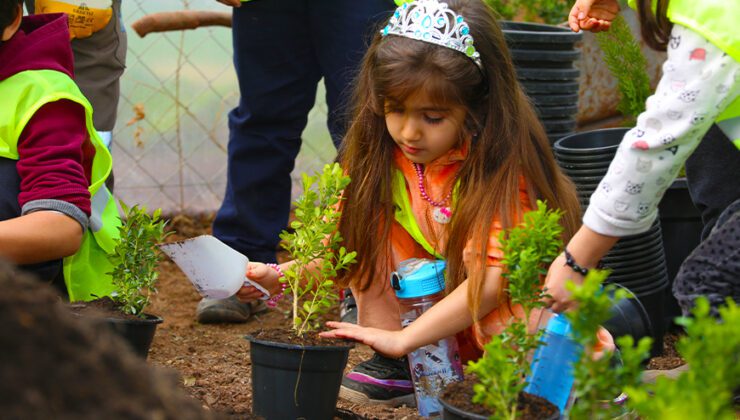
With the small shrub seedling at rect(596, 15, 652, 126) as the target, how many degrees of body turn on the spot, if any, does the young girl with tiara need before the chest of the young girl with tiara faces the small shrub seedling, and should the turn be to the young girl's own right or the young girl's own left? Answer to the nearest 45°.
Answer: approximately 180°

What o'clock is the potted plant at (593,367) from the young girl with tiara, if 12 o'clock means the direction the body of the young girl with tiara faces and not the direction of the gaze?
The potted plant is roughly at 10 o'clock from the young girl with tiara.

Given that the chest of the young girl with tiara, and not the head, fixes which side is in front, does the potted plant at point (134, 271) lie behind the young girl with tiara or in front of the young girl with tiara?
in front

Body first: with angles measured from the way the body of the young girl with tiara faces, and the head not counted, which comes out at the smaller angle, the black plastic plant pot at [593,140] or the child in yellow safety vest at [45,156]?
the child in yellow safety vest

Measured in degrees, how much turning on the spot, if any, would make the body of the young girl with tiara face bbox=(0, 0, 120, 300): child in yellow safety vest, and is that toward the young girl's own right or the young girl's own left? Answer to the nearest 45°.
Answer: approximately 45° to the young girl's own right

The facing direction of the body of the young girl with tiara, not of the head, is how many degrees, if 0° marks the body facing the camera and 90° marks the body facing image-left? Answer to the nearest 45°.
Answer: approximately 45°

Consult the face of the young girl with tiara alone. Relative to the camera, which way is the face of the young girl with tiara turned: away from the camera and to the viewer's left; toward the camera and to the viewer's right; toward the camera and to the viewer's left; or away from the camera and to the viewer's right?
toward the camera and to the viewer's left

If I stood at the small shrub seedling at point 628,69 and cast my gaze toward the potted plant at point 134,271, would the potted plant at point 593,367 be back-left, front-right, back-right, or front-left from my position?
front-left

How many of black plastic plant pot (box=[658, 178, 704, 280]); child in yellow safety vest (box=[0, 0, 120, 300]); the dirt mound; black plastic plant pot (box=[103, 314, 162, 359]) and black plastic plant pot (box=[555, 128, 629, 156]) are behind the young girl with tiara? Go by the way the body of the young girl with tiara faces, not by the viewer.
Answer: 2

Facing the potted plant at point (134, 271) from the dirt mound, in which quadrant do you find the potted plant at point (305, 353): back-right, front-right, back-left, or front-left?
front-right

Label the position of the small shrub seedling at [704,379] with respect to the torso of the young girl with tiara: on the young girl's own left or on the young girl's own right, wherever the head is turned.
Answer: on the young girl's own left

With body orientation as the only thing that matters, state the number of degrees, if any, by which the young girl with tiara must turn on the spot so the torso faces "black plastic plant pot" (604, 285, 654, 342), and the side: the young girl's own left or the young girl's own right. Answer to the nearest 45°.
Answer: approximately 135° to the young girl's own left

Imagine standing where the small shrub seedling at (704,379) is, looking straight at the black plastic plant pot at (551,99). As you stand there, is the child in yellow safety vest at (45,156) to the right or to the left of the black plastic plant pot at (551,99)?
left

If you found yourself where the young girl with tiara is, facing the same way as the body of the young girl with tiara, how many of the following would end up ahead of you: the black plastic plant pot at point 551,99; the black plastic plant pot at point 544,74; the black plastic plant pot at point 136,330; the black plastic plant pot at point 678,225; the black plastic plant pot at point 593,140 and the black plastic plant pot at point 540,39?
1

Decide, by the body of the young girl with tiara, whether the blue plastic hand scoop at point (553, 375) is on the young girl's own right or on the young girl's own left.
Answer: on the young girl's own left

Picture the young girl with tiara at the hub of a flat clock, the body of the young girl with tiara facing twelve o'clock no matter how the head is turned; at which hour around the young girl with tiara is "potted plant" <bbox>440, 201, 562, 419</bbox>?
The potted plant is roughly at 10 o'clock from the young girl with tiara.

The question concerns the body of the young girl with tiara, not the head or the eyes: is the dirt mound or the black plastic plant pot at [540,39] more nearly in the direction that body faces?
the dirt mound
